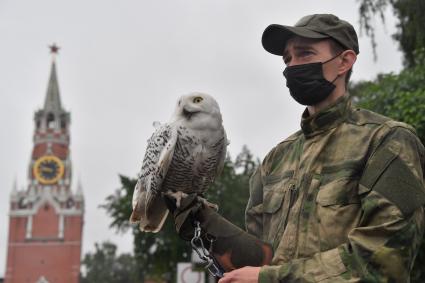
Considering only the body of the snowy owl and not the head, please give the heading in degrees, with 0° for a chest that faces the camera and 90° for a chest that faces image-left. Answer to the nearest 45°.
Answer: approximately 315°

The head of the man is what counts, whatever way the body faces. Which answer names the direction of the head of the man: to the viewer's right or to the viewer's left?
to the viewer's left
